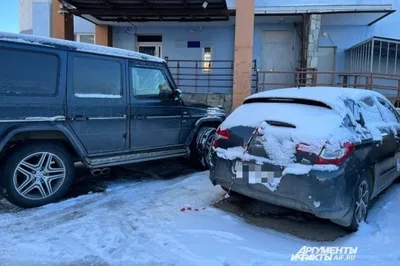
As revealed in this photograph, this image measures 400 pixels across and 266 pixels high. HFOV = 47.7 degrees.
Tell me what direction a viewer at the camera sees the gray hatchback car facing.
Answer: facing away from the viewer and to the right of the viewer

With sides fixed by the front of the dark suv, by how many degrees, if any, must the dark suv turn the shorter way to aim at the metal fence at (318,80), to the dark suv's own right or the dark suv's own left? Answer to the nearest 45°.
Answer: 0° — it already faces it

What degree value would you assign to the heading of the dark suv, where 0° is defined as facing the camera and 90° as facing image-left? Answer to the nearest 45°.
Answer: approximately 225°

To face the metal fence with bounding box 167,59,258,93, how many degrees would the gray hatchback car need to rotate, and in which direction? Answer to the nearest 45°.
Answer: approximately 45° to its left
